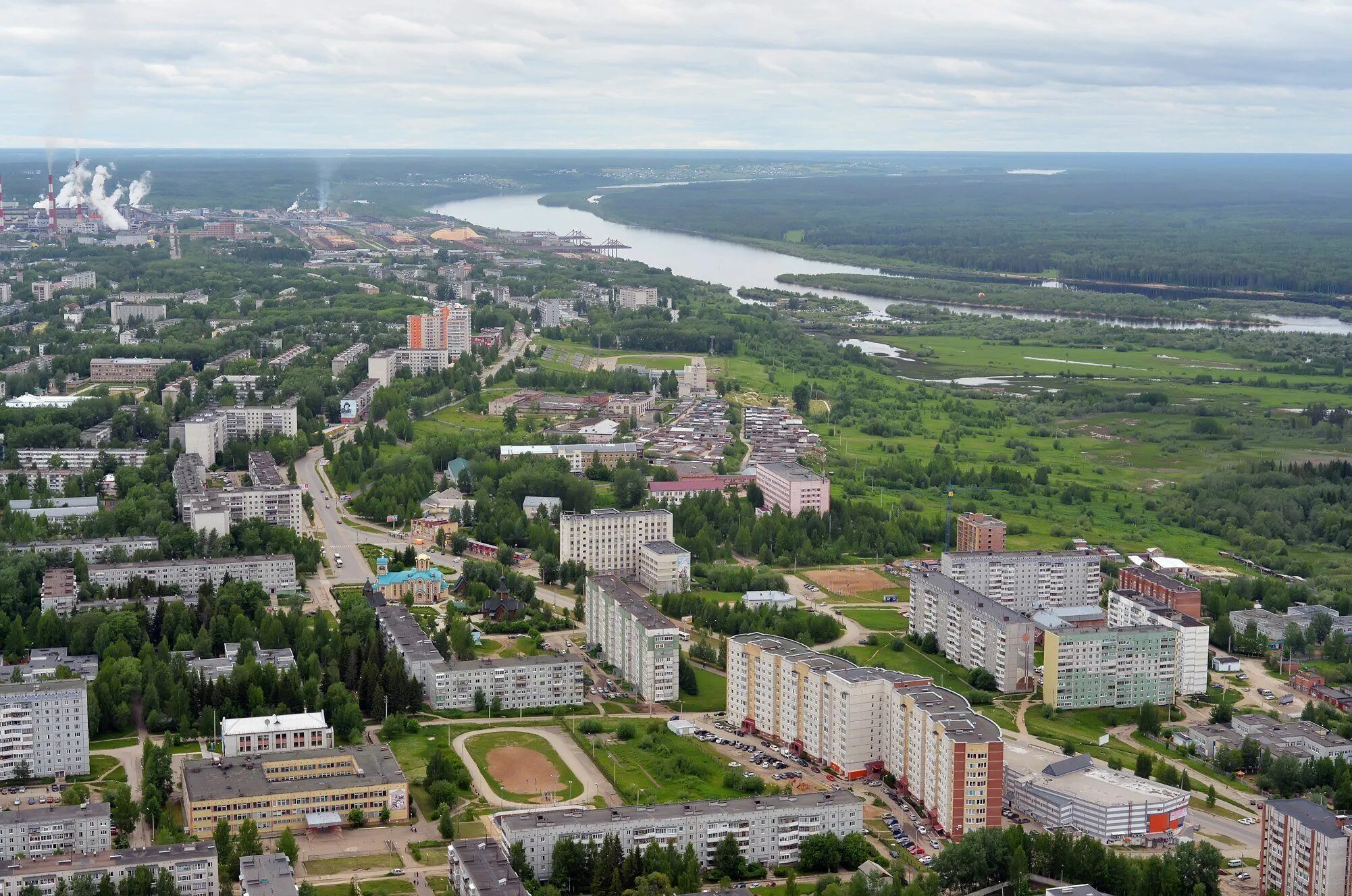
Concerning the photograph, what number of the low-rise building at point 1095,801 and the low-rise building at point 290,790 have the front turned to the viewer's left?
0

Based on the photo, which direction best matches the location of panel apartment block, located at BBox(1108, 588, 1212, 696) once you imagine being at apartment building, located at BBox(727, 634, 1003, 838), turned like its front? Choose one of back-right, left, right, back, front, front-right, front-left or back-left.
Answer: back

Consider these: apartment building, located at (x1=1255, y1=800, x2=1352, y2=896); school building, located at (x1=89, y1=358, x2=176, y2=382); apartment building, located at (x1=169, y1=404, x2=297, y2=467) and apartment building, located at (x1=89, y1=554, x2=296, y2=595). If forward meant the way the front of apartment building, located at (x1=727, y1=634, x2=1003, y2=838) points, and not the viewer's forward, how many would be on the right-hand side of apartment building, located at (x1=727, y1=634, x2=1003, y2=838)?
3

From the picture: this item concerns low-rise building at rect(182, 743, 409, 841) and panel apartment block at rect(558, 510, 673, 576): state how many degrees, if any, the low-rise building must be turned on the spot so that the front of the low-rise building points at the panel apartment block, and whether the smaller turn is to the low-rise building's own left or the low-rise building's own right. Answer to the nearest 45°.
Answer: approximately 135° to the low-rise building's own left

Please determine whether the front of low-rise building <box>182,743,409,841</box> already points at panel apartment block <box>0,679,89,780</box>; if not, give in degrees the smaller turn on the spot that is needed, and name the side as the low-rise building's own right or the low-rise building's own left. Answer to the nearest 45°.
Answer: approximately 135° to the low-rise building's own right

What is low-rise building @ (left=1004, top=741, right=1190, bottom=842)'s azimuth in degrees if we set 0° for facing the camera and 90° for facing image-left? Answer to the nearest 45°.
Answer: approximately 315°

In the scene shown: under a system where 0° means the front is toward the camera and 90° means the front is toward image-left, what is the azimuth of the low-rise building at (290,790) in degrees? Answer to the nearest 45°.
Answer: approximately 0°

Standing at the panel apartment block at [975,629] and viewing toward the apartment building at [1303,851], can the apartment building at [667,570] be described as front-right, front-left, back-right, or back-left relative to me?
back-right

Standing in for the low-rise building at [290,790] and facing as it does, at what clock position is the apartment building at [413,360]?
The apartment building is roughly at 6 o'clock from the low-rise building.

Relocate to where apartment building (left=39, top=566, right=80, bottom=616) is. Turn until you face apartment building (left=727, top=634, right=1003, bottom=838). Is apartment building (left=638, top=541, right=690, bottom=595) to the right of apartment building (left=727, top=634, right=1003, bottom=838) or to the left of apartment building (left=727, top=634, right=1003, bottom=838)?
left

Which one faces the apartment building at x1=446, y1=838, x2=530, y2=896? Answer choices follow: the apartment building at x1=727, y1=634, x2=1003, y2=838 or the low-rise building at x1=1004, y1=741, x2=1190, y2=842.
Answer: the apartment building at x1=727, y1=634, x2=1003, y2=838

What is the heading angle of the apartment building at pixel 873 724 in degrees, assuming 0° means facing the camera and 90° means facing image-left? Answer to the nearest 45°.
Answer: approximately 45°

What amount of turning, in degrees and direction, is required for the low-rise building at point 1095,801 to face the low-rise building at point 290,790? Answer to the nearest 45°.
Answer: approximately 135° to its right
